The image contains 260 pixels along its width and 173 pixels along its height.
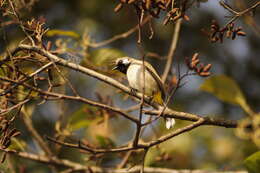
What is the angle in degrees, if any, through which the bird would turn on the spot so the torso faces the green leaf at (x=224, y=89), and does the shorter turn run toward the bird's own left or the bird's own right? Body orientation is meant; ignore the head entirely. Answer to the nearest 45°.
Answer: approximately 135° to the bird's own left

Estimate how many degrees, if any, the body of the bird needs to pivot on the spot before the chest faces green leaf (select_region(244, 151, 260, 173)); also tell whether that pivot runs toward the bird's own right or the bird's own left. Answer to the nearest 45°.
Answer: approximately 135° to the bird's own left

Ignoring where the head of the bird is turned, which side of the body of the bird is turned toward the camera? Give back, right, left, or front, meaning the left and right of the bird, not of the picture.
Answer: left
